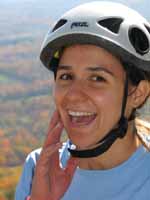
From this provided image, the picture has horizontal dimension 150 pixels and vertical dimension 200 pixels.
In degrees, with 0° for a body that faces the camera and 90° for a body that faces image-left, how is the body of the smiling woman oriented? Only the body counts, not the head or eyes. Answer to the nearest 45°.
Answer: approximately 45°
